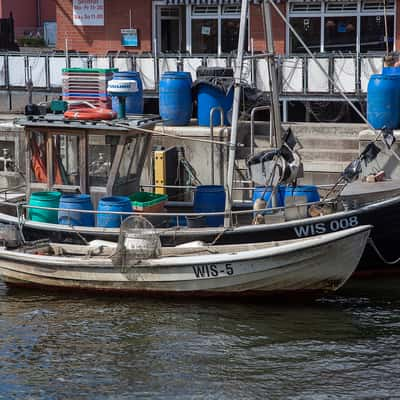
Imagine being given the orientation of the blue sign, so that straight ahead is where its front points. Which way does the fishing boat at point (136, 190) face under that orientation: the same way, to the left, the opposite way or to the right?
to the left

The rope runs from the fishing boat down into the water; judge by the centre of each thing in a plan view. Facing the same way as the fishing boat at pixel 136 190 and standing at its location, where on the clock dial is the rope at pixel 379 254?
The rope is roughly at 12 o'clock from the fishing boat.

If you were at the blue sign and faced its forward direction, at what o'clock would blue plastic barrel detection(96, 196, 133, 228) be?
The blue plastic barrel is roughly at 12 o'clock from the blue sign.

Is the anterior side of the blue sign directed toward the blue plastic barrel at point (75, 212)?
yes

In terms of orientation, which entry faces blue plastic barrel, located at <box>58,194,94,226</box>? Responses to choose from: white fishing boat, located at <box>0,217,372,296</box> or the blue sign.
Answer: the blue sign

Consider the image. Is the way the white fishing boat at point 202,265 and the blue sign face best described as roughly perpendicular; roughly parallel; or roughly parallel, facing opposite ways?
roughly perpendicular

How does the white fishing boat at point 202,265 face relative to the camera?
to the viewer's right

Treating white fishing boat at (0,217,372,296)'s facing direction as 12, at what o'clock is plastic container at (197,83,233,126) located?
The plastic container is roughly at 9 o'clock from the white fishing boat.

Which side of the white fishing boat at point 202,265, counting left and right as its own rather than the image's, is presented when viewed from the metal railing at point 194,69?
left

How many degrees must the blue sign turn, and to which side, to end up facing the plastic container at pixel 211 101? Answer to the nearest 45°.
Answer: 0° — it already faces it

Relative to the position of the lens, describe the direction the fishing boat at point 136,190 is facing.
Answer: facing to the right of the viewer

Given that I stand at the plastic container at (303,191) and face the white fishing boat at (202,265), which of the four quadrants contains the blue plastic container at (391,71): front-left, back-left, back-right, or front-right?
back-right

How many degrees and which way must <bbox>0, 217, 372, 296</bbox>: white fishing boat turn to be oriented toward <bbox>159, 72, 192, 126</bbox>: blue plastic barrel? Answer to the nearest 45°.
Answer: approximately 90° to its left
